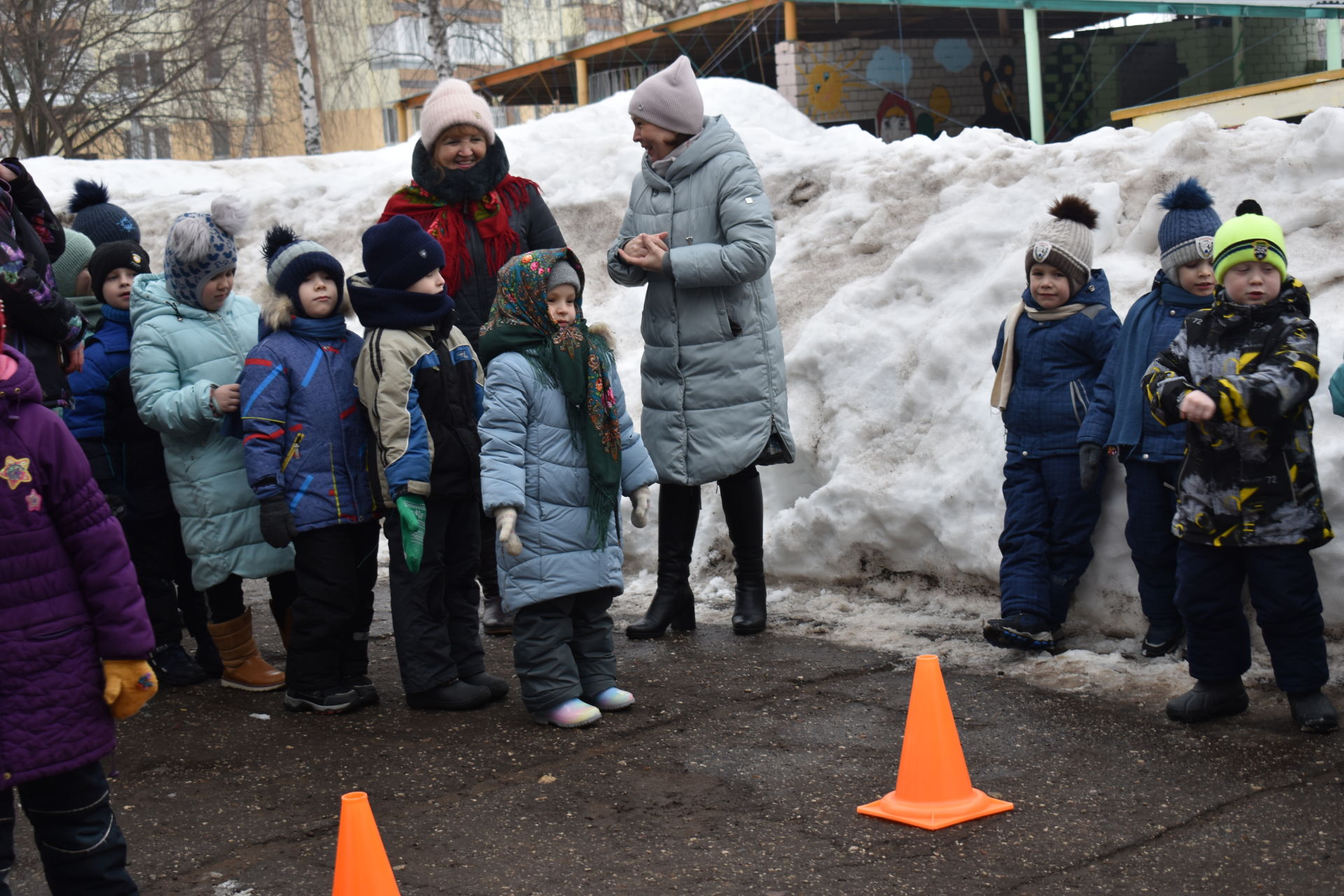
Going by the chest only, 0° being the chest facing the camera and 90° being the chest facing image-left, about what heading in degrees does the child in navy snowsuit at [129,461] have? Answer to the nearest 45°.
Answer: approximately 315°

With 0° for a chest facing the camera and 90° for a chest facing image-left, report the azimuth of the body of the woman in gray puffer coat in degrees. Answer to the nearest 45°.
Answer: approximately 45°

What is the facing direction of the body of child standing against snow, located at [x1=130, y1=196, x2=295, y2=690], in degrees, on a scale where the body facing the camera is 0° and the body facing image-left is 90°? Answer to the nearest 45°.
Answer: approximately 315°

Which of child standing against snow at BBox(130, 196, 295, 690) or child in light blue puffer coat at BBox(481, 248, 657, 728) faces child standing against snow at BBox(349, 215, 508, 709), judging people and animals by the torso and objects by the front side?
child standing against snow at BBox(130, 196, 295, 690)

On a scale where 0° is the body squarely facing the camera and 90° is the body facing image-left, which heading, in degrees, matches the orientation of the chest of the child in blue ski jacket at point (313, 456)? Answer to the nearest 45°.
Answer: approximately 315°

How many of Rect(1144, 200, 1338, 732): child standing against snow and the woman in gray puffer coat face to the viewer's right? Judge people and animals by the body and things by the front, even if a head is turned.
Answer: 0

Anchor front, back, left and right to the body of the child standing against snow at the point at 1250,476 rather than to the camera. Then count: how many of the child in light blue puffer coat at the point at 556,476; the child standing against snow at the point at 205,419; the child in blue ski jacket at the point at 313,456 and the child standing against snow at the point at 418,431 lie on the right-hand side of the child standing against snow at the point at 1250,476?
4

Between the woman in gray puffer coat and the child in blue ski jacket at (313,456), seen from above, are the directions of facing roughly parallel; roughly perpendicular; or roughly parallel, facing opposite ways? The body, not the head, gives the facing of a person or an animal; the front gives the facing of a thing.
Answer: roughly perpendicular

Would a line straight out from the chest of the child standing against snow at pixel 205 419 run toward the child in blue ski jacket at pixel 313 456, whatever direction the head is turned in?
yes

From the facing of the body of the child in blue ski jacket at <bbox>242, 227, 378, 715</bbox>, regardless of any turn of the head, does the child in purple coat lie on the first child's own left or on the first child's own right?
on the first child's own right
